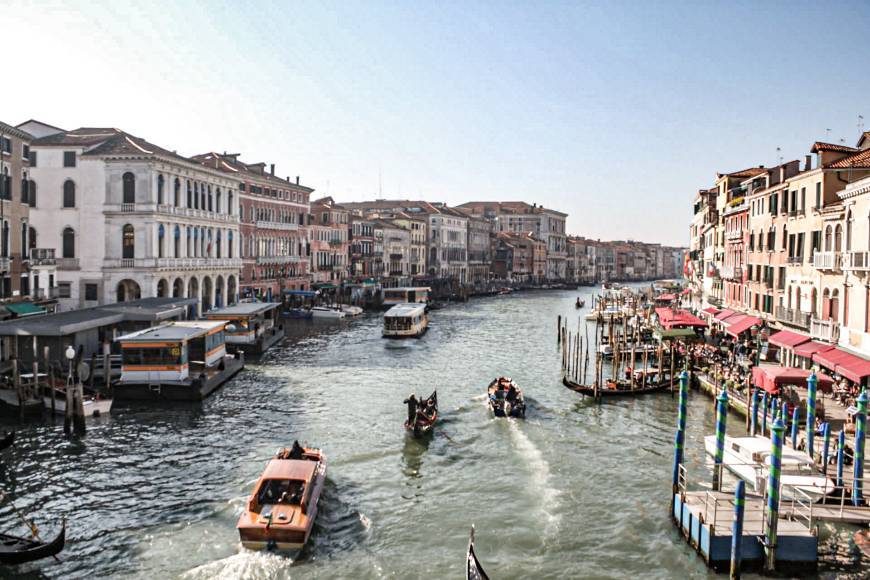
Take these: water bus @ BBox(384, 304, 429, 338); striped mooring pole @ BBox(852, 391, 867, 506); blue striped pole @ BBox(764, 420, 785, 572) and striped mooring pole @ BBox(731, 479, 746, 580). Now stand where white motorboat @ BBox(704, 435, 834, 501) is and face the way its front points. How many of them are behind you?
1

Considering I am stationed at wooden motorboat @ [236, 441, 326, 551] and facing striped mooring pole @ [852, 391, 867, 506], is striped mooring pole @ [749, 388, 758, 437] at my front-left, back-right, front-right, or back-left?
front-left

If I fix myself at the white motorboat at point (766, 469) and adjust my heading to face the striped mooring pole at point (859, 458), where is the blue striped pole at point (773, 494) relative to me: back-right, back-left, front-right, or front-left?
front-right

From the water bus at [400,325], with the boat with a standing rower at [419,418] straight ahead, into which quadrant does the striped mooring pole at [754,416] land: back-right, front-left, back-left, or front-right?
front-left

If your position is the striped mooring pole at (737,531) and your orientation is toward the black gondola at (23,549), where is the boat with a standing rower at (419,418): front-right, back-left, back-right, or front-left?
front-right

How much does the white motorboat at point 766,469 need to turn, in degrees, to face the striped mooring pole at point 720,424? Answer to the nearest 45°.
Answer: approximately 90° to its right
